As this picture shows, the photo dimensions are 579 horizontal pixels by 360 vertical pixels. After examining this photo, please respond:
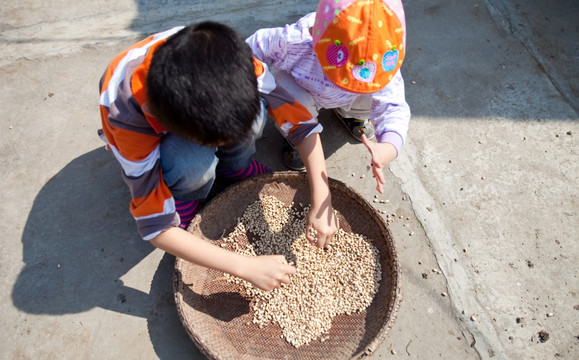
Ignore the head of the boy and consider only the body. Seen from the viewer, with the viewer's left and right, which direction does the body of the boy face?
facing the viewer and to the right of the viewer

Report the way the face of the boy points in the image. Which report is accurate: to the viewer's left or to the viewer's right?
to the viewer's right
